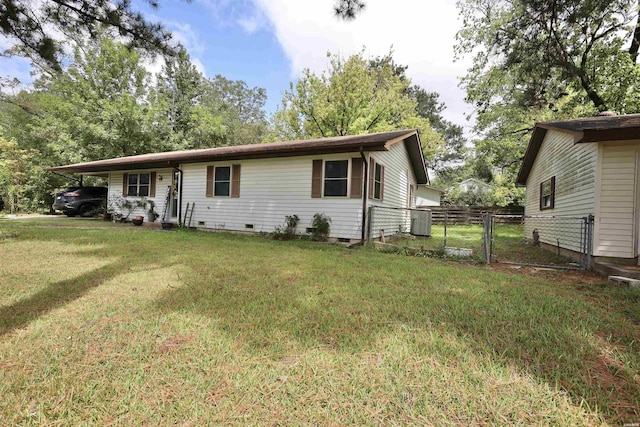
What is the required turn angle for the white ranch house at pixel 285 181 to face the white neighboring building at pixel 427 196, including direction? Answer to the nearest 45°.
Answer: approximately 180°

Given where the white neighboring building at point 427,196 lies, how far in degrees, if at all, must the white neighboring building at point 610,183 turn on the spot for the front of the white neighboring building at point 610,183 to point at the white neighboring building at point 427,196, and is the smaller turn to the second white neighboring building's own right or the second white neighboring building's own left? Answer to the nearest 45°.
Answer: approximately 135° to the second white neighboring building's own right

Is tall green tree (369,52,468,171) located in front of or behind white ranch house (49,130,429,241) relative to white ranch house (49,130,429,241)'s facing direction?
behind

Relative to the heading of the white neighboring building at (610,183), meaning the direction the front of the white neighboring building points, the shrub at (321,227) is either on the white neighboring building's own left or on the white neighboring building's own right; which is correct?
on the white neighboring building's own right

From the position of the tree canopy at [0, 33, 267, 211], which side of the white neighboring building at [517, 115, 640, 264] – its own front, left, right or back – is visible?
right

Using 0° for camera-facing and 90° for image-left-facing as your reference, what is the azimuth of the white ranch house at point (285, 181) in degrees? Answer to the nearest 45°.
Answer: approximately 45°

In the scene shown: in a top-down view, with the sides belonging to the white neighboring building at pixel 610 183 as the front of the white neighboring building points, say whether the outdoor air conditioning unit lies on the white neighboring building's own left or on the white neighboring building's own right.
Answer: on the white neighboring building's own right

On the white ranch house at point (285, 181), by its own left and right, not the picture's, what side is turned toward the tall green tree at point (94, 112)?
right
